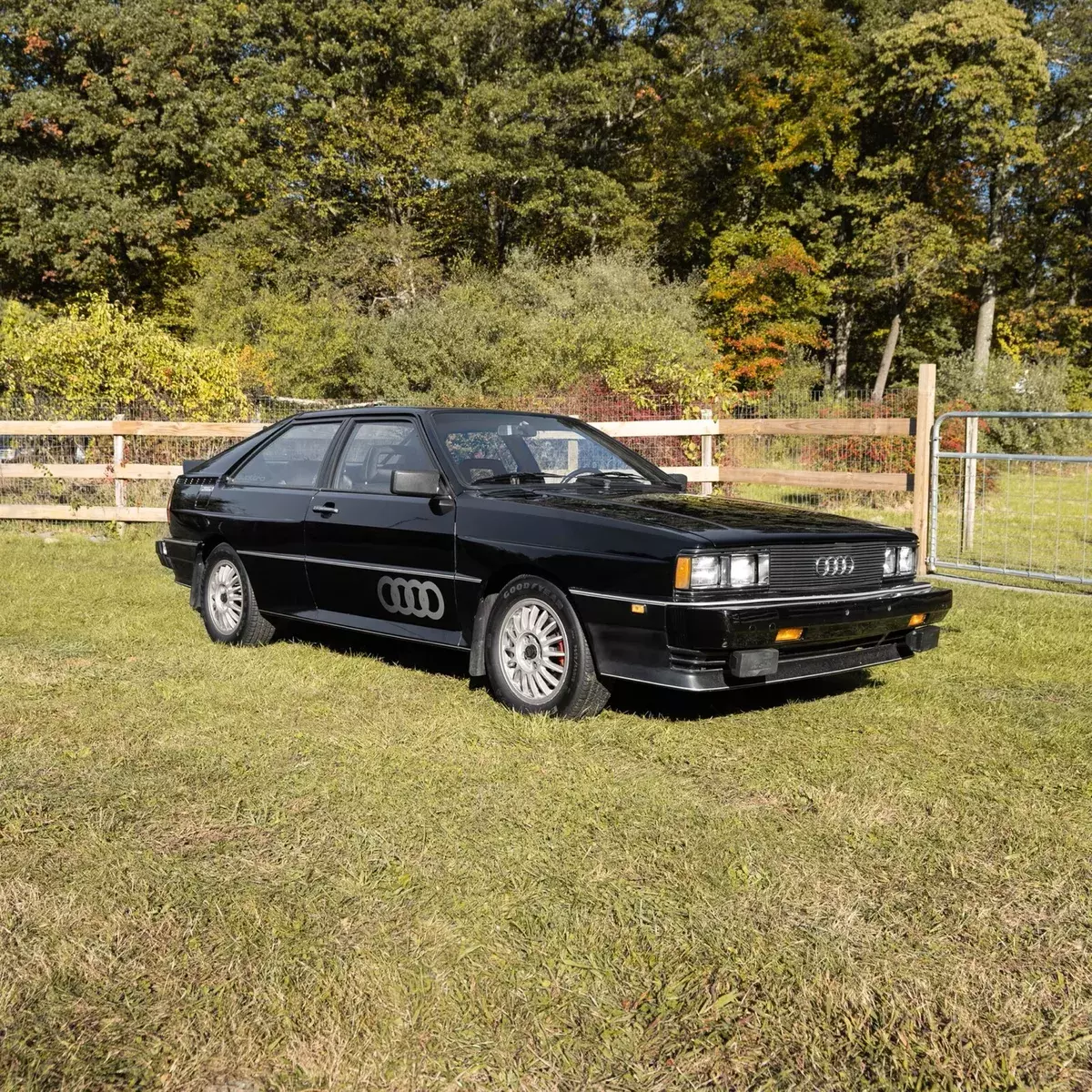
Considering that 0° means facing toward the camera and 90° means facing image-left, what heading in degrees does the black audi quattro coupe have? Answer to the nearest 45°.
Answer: approximately 315°

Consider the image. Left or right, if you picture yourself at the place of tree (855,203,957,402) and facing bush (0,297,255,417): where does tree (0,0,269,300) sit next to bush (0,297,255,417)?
right

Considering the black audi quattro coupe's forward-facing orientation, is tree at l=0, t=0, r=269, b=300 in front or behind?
behind

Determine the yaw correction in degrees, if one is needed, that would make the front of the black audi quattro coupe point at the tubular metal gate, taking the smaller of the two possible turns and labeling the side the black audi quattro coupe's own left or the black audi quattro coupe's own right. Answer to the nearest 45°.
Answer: approximately 90° to the black audi quattro coupe's own left

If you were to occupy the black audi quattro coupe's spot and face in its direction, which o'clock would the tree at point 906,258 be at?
The tree is roughly at 8 o'clock from the black audi quattro coupe.

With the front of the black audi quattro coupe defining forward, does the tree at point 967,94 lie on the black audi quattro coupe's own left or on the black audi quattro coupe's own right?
on the black audi quattro coupe's own left

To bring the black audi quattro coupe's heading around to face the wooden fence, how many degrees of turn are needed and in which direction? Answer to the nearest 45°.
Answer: approximately 135° to its left

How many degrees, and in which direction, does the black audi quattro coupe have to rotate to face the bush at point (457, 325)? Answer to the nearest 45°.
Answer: approximately 135° to its left

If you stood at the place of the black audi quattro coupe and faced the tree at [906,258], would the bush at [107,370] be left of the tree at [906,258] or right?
left

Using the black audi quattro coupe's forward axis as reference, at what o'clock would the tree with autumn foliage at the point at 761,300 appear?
The tree with autumn foliage is roughly at 8 o'clock from the black audi quattro coupe.
